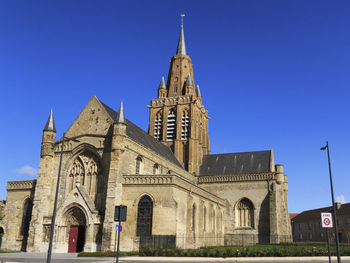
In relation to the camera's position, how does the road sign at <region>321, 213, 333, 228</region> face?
facing the viewer

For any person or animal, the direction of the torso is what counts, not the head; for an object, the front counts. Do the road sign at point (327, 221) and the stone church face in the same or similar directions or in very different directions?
same or similar directions

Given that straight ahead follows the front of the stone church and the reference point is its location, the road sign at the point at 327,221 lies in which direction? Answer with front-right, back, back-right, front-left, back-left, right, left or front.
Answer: left

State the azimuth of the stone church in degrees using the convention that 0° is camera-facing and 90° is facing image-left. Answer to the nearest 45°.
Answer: approximately 45°

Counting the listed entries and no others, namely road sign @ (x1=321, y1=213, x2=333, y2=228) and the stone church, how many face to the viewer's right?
0

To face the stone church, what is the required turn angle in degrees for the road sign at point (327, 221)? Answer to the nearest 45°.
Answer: approximately 135° to its right
